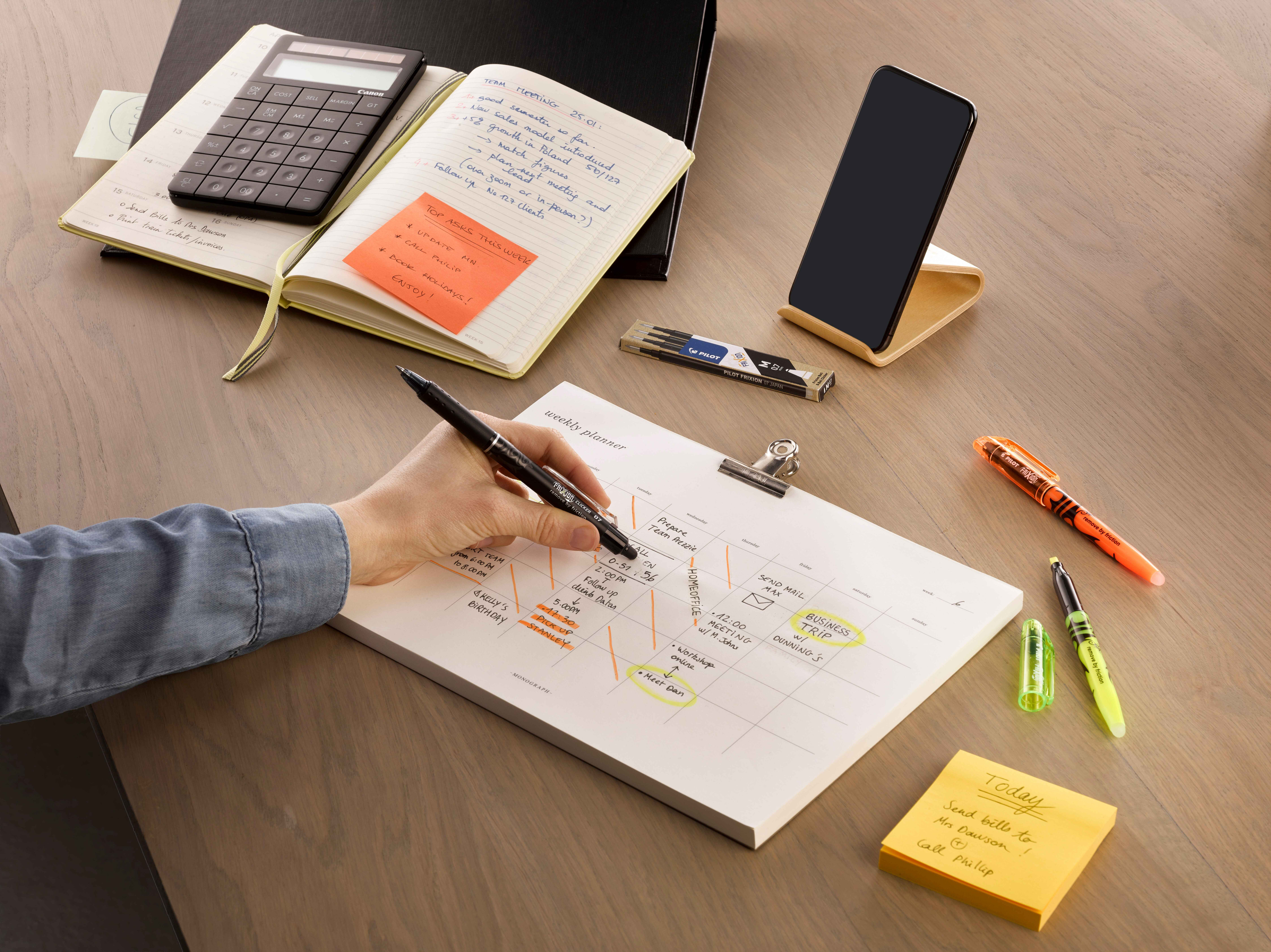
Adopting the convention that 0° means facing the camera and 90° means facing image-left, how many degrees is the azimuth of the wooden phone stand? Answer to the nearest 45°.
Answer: approximately 45°
